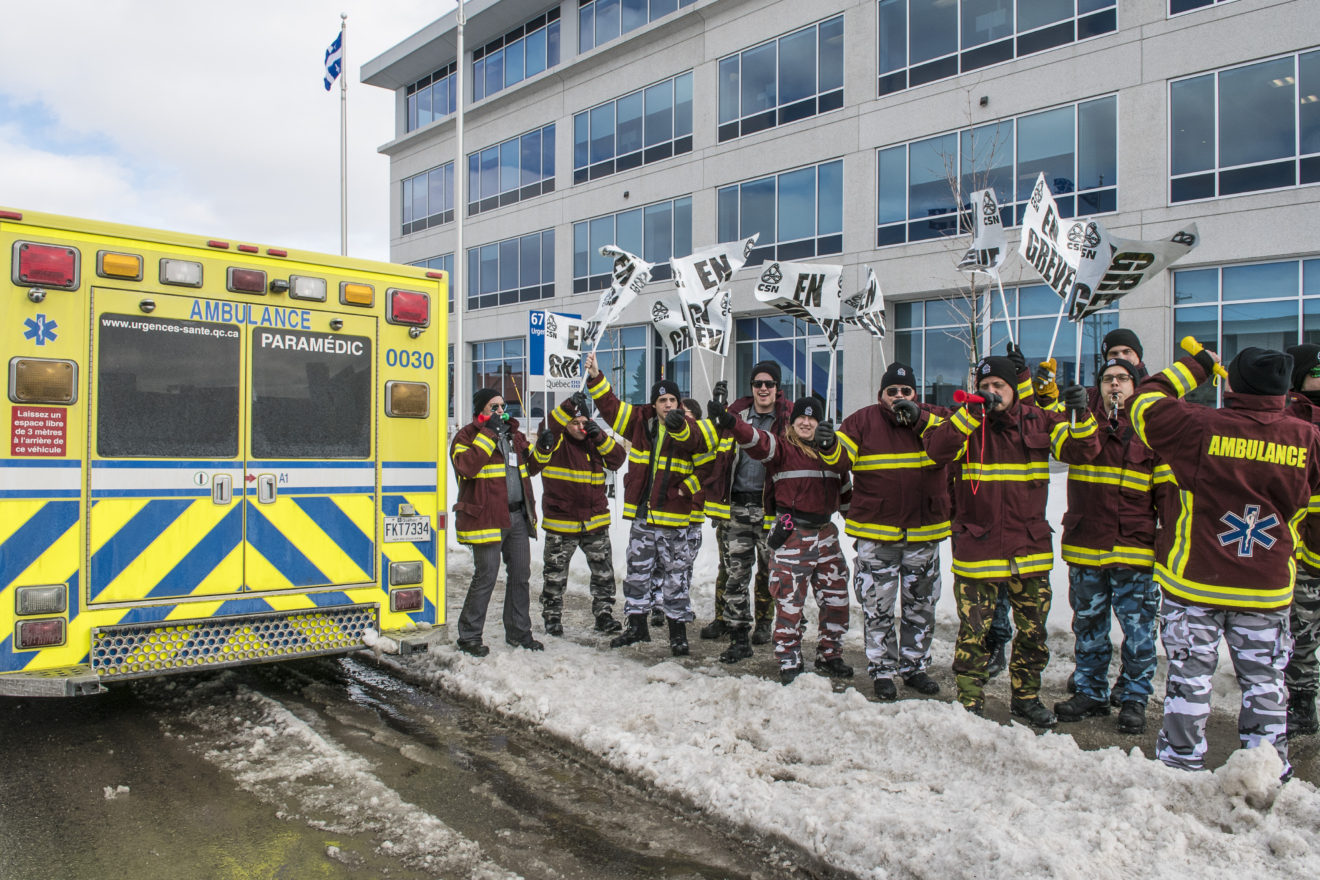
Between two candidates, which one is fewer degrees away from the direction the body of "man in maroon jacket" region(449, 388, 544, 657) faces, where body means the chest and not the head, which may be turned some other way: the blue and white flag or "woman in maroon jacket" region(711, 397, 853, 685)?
the woman in maroon jacket

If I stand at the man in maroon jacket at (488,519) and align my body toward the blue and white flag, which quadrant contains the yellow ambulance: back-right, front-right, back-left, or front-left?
back-left

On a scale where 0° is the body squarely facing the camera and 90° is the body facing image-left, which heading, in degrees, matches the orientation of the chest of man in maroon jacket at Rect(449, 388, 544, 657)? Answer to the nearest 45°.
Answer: approximately 315°

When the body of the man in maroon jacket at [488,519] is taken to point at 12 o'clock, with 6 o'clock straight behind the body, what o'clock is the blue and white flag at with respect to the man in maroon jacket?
The blue and white flag is roughly at 7 o'clock from the man in maroon jacket.
